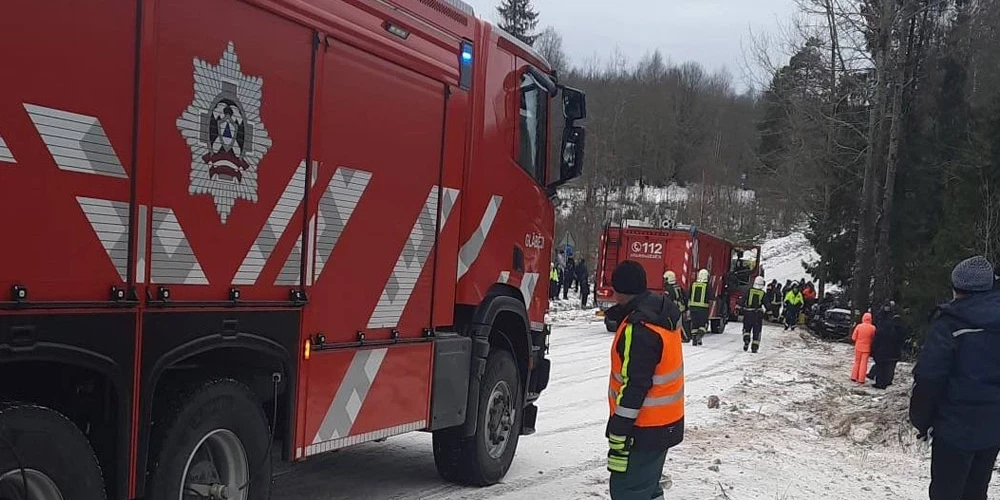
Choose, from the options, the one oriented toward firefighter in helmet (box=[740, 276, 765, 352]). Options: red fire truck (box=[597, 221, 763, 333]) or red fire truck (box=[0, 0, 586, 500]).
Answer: red fire truck (box=[0, 0, 586, 500])

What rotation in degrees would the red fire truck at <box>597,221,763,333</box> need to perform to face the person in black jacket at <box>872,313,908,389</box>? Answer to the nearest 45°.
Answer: approximately 90° to its right

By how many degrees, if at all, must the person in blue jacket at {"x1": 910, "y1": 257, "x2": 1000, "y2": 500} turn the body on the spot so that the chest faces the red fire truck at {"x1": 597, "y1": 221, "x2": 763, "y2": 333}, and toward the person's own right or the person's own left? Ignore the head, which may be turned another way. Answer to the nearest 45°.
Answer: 0° — they already face it

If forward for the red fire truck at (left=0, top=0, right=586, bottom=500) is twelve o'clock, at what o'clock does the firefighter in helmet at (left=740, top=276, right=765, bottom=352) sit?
The firefighter in helmet is roughly at 12 o'clock from the red fire truck.

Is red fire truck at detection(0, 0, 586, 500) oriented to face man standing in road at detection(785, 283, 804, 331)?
yes

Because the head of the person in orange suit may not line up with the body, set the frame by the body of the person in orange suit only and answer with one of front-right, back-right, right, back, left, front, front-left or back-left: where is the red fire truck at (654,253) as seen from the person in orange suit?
front-left

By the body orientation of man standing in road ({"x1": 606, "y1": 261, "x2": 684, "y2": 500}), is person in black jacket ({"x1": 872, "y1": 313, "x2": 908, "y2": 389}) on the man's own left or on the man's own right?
on the man's own right

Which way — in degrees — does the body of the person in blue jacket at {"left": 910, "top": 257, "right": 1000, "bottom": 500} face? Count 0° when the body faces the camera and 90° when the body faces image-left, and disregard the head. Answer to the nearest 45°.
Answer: approximately 135°

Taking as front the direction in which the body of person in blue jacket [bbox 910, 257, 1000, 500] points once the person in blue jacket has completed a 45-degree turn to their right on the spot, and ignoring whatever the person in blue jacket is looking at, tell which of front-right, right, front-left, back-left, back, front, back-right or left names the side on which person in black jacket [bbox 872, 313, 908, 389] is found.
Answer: front

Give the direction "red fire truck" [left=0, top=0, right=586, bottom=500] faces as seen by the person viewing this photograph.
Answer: facing away from the viewer and to the right of the viewer

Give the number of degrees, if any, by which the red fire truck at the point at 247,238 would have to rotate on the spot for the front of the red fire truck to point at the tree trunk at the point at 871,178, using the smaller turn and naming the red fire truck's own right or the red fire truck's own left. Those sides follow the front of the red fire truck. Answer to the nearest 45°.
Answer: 0° — it already faces it

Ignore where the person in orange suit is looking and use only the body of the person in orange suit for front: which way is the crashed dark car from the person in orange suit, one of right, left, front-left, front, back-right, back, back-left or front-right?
front

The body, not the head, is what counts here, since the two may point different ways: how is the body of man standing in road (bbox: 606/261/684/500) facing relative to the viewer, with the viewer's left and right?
facing away from the viewer and to the left of the viewer

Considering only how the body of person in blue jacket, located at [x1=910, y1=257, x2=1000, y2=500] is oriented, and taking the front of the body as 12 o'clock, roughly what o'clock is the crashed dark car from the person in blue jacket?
The crashed dark car is roughly at 1 o'clock from the person in blue jacket.
